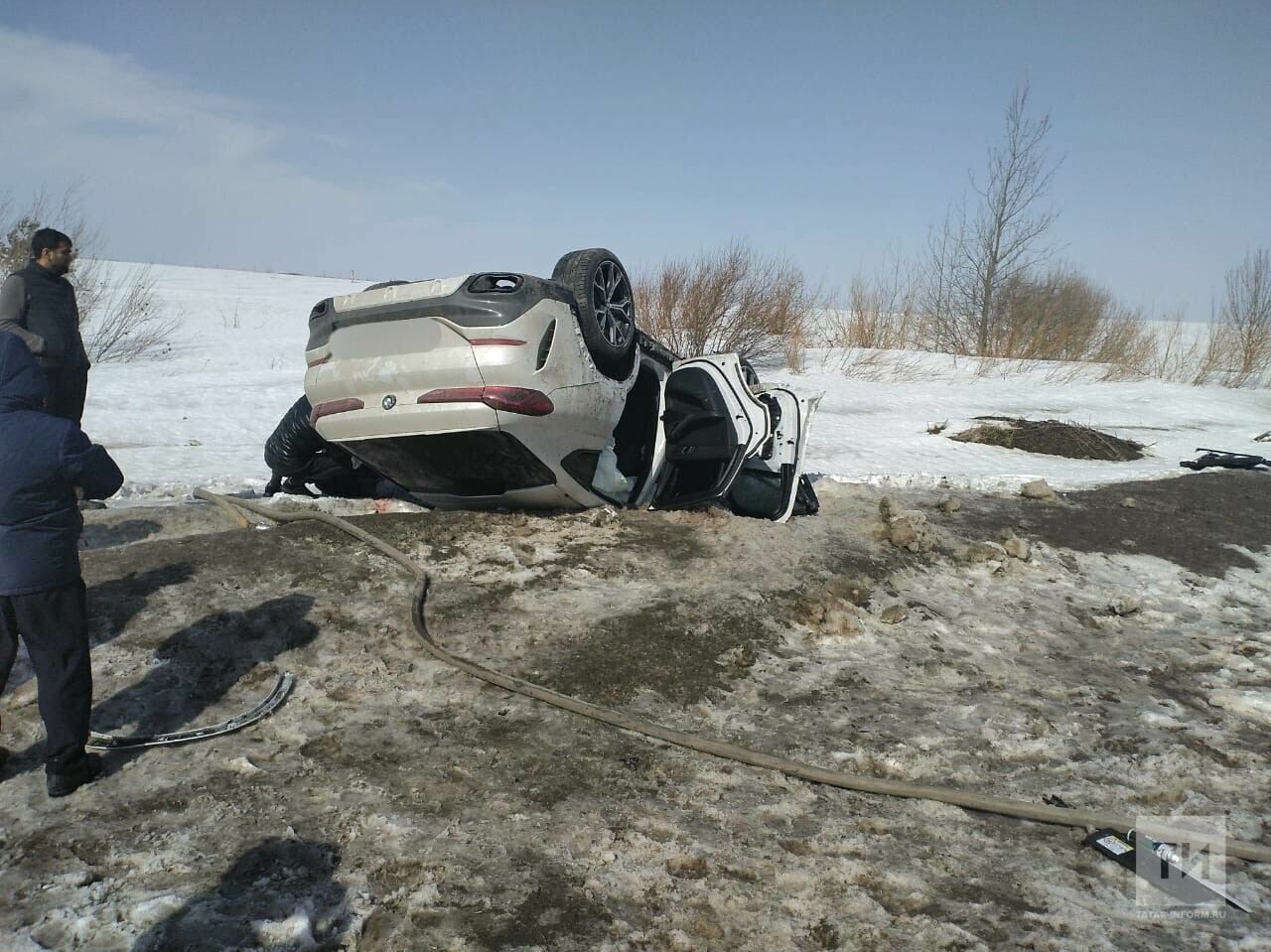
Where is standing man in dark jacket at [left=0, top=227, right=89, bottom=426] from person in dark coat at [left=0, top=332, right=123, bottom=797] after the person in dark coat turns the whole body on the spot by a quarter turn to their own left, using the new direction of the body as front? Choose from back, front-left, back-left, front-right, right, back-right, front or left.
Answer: front-right

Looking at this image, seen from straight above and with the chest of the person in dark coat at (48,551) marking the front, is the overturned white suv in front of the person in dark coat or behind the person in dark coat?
in front

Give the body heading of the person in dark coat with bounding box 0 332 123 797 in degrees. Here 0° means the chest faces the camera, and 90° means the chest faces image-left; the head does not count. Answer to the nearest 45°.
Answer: approximately 225°

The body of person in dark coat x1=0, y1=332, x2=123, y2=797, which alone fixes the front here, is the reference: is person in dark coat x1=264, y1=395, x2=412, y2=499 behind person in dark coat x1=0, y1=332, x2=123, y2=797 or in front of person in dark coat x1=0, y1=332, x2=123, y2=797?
in front
